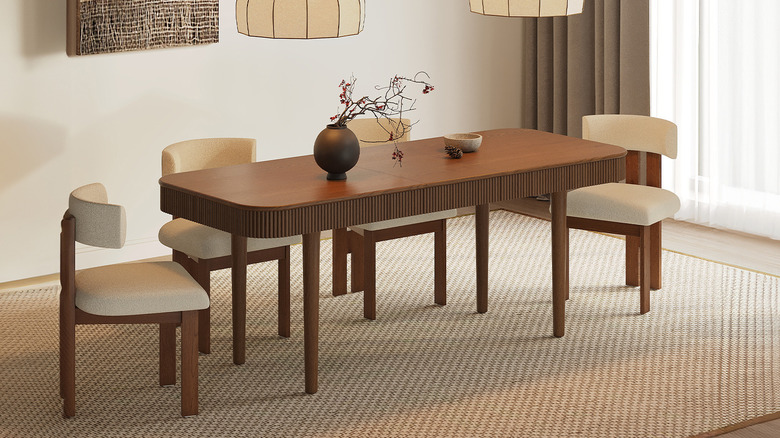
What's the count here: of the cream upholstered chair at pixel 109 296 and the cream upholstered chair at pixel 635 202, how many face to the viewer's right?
1

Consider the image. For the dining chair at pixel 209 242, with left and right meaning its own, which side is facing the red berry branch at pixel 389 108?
left

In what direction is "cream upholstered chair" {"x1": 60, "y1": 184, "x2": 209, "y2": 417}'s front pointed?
to the viewer's right

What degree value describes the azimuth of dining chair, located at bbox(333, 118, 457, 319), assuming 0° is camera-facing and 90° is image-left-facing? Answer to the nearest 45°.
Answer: approximately 315°

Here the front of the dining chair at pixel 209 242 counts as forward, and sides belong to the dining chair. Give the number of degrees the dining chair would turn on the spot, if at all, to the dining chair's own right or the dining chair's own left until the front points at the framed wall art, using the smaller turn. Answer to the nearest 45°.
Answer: approximately 135° to the dining chair's own left

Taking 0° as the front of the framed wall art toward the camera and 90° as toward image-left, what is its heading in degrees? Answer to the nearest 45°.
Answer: approximately 315°
